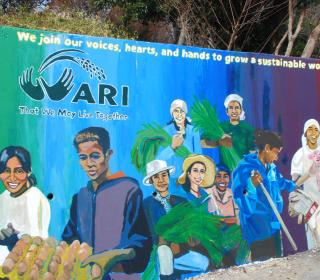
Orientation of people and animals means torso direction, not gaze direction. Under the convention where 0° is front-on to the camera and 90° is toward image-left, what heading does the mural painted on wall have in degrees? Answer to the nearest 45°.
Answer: approximately 315°
